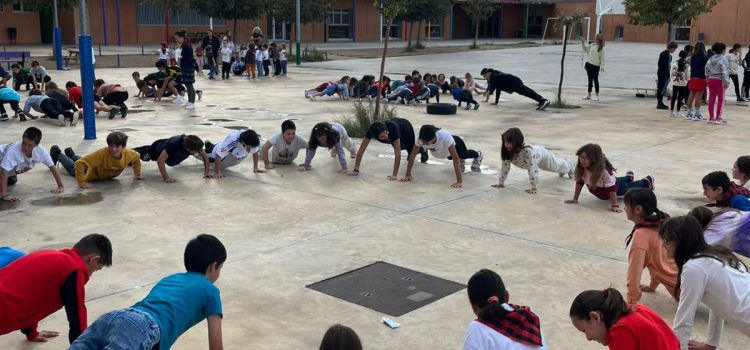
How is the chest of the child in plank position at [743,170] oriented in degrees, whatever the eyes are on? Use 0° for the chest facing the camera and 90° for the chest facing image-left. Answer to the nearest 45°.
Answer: approximately 90°

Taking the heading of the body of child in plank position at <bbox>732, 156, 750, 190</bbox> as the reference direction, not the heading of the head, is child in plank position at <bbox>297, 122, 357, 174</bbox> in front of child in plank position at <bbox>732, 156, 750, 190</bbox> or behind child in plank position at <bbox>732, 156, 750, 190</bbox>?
in front

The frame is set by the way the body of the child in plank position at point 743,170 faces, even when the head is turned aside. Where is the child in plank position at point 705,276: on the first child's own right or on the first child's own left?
on the first child's own left

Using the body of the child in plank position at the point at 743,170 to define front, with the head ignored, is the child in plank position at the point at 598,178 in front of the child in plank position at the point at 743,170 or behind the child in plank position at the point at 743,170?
in front

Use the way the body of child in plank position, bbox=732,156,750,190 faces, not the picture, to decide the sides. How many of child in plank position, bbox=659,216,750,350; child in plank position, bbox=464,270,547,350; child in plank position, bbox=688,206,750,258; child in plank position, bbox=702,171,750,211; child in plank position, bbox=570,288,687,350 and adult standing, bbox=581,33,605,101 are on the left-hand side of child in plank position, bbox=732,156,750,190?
5

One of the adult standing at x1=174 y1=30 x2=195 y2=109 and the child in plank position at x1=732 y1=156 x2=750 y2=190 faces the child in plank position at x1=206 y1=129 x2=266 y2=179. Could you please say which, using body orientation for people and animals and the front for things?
the child in plank position at x1=732 y1=156 x2=750 y2=190

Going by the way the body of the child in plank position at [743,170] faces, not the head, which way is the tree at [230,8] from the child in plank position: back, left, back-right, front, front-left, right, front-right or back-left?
front-right

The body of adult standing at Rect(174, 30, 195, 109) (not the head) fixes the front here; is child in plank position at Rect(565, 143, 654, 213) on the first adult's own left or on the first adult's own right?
on the first adult's own left

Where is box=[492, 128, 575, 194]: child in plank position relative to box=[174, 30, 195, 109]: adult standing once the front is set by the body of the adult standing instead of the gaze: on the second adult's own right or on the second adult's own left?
on the second adult's own left

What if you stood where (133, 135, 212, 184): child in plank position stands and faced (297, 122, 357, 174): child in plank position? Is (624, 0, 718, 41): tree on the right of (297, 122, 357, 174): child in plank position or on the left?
left

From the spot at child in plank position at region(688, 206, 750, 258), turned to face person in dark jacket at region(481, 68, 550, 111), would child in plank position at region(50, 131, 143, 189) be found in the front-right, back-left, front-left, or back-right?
front-left

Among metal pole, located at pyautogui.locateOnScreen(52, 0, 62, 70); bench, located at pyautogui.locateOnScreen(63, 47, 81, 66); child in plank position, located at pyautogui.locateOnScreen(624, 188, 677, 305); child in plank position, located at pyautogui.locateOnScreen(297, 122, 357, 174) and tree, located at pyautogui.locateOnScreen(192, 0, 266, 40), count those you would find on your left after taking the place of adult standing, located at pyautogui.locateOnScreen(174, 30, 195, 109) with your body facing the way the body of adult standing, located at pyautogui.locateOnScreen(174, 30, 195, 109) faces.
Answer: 2

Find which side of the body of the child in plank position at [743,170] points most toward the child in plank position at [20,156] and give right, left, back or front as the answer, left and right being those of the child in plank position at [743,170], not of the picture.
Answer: front

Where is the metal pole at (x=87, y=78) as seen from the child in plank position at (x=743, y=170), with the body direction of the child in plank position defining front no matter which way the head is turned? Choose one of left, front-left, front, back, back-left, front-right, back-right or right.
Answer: front

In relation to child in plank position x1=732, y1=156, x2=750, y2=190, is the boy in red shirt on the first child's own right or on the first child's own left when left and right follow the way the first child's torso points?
on the first child's own left
